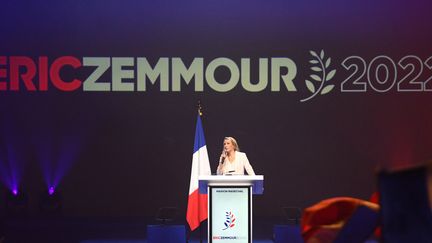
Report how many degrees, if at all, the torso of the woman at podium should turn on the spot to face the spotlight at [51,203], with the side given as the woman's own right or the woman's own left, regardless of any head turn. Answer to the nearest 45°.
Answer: approximately 90° to the woman's own right

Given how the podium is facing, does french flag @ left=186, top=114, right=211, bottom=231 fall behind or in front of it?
behind

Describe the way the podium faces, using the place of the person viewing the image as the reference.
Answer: facing the viewer

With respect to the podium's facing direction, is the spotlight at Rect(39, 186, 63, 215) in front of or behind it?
behind

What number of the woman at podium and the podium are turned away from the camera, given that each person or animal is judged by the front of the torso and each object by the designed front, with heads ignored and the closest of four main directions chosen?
0

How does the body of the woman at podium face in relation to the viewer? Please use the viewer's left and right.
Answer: facing the viewer and to the left of the viewer

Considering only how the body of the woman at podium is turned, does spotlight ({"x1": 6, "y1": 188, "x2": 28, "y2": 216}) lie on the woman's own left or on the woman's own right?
on the woman's own right

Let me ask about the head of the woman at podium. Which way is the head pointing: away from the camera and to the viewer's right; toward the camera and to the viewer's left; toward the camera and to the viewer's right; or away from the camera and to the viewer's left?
toward the camera and to the viewer's left

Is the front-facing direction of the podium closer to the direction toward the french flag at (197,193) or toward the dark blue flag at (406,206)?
the dark blue flag

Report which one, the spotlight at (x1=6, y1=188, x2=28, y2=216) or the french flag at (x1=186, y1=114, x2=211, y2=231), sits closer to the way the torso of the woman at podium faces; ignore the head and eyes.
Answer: the french flag

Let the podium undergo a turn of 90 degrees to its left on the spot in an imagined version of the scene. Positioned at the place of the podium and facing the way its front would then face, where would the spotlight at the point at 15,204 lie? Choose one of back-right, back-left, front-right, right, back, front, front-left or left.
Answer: back-left

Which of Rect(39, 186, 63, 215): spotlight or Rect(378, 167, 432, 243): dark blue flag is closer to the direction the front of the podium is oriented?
the dark blue flag

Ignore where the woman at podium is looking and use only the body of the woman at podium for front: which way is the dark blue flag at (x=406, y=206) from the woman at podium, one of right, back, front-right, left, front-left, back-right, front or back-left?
front-left
